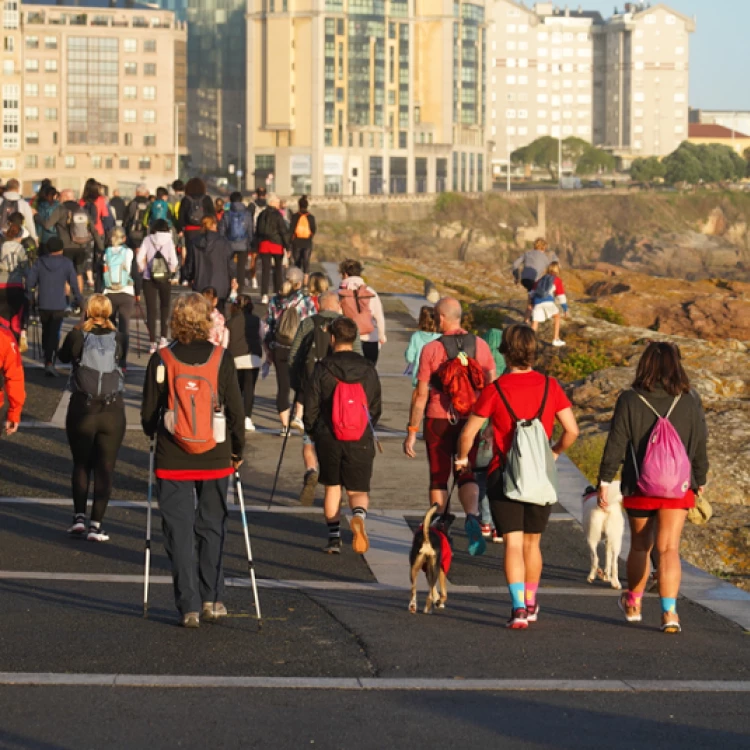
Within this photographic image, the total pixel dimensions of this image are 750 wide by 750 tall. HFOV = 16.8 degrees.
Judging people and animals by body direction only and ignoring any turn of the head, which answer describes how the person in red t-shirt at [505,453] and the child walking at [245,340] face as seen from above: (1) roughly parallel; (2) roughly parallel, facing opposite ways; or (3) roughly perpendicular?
roughly parallel

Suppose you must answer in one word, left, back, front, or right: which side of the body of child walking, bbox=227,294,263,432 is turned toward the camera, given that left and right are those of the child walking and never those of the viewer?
back

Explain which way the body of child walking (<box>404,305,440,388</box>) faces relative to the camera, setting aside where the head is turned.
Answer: away from the camera

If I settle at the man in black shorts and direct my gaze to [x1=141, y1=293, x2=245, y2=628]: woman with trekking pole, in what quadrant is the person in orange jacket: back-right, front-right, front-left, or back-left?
front-right

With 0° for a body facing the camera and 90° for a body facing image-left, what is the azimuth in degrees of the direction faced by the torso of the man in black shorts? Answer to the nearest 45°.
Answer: approximately 180°

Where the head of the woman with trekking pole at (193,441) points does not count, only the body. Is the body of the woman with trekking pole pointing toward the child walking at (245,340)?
yes

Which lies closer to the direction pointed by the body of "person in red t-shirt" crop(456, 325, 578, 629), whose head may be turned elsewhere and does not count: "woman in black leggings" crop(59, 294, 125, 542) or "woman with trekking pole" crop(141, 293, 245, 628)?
the woman in black leggings

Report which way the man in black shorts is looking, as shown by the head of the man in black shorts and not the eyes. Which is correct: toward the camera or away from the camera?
away from the camera

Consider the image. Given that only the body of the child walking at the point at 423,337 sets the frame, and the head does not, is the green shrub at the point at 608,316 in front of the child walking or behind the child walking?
in front

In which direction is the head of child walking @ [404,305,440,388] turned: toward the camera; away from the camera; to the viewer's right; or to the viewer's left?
away from the camera

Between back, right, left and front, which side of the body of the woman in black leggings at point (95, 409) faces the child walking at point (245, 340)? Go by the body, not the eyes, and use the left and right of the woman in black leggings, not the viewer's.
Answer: front

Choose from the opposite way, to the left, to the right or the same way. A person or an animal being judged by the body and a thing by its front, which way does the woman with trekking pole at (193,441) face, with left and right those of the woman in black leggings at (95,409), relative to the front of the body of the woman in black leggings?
the same way

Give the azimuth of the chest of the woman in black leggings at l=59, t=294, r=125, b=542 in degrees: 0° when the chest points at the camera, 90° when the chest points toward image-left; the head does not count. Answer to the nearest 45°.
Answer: approximately 180°

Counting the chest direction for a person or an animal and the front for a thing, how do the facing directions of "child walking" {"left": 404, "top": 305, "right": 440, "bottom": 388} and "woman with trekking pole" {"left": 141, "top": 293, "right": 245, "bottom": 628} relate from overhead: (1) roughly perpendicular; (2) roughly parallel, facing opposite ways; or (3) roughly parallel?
roughly parallel

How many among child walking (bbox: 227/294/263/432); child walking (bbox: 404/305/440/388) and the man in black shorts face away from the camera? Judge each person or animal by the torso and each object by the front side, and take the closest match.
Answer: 3

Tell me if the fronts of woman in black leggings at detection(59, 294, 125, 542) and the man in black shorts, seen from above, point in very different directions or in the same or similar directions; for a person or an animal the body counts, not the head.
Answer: same or similar directions

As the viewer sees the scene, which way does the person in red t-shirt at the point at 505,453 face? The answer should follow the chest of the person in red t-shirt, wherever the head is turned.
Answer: away from the camera

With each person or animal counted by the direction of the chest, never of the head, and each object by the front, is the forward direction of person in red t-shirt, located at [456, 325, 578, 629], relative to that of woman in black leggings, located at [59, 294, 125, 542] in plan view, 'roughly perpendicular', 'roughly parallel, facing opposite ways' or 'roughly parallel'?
roughly parallel
